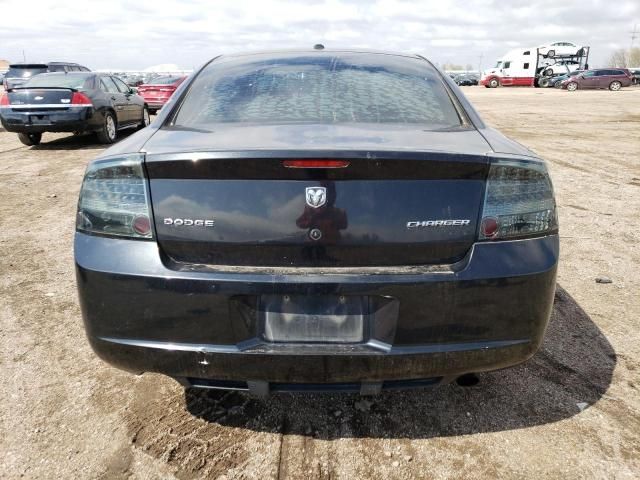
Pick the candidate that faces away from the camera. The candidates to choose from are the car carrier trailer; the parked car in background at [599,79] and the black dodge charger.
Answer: the black dodge charger

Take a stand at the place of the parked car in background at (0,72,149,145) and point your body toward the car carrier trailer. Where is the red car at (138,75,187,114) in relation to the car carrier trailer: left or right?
left

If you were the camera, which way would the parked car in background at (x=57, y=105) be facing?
facing away from the viewer and to the right of the viewer

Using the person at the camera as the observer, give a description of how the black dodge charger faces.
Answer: facing away from the viewer

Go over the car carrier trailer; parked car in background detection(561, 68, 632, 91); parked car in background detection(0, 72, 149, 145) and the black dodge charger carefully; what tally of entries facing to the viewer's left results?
2

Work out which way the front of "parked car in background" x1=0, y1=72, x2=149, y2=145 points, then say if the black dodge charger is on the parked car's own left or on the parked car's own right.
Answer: on the parked car's own right

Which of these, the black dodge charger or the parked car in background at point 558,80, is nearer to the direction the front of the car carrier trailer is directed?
the black dodge charger

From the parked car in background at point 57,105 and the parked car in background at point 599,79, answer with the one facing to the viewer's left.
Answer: the parked car in background at point 599,79

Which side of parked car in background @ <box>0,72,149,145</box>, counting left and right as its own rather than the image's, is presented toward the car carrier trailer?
front

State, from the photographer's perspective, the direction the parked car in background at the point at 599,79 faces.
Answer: facing to the left of the viewer

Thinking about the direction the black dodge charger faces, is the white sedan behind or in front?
in front

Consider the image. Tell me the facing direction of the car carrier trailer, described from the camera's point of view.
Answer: facing to the left of the viewer

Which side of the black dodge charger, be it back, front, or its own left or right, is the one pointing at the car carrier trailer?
front

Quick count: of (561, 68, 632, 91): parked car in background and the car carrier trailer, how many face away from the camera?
0

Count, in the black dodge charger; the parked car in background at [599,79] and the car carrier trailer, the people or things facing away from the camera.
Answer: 1
